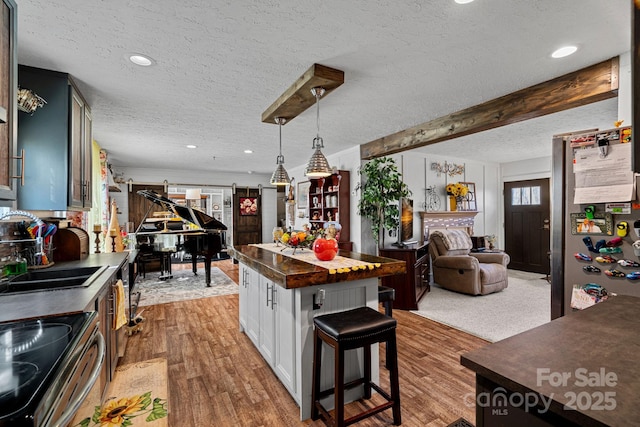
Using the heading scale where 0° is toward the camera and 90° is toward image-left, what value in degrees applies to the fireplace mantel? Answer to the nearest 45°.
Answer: approximately 315°

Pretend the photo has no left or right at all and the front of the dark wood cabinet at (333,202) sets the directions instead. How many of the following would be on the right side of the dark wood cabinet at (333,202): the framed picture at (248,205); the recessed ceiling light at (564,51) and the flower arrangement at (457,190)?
1

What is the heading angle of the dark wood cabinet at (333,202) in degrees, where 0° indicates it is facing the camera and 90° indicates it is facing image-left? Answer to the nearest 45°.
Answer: approximately 45°

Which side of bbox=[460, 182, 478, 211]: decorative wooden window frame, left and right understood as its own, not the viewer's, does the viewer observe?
front

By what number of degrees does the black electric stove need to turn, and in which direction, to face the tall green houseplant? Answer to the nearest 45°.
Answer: approximately 45° to its left

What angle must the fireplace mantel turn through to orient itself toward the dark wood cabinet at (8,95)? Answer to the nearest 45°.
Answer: approximately 45° to its right

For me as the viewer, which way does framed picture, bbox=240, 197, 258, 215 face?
facing the viewer

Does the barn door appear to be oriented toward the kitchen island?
yes

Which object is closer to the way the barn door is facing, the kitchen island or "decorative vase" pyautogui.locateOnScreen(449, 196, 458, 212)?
the kitchen island

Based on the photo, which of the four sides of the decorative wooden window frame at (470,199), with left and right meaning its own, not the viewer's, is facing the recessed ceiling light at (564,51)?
front
